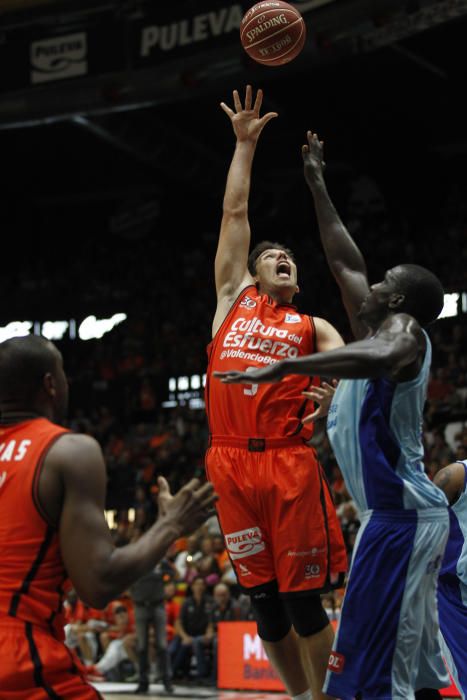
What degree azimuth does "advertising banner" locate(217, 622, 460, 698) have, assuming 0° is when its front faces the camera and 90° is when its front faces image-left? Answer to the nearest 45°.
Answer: approximately 0°

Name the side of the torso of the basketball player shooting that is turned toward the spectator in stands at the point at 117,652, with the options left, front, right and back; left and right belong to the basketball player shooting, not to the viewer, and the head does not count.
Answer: back

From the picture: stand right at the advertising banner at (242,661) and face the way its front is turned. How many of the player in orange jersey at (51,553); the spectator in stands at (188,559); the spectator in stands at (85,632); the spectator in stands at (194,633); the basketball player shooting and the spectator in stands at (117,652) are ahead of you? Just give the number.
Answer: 2

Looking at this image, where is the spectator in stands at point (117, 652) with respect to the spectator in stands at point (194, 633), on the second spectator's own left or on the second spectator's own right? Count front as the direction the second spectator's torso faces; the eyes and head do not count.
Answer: on the second spectator's own right

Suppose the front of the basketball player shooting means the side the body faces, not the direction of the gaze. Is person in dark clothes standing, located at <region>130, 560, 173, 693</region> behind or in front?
behind

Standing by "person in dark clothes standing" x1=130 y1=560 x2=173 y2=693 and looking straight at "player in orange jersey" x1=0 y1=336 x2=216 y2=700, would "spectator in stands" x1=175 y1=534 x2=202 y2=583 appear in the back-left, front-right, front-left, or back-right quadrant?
back-left

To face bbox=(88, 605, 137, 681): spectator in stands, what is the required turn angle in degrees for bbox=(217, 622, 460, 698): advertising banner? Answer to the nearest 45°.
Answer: approximately 135° to its right

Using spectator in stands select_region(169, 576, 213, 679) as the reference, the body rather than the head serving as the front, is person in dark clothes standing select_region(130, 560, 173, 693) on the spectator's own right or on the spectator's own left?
on the spectator's own right

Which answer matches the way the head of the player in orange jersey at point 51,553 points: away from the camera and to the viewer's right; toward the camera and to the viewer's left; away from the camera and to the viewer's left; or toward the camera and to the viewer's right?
away from the camera and to the viewer's right

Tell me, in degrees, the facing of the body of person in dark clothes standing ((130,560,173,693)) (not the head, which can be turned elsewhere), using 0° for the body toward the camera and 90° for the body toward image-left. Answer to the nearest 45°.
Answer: approximately 0°
